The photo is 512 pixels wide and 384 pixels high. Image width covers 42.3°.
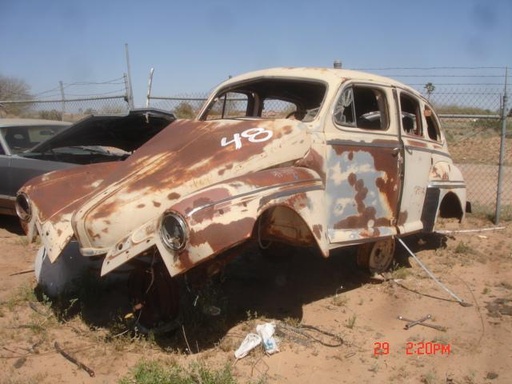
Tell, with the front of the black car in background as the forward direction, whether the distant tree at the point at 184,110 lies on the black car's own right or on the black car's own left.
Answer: on the black car's own left

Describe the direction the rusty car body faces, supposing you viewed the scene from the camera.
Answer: facing the viewer and to the left of the viewer

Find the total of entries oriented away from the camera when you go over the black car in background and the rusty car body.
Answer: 0

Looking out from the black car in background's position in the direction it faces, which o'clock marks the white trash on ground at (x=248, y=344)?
The white trash on ground is roughly at 1 o'clock from the black car in background.

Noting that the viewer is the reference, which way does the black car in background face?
facing the viewer and to the right of the viewer

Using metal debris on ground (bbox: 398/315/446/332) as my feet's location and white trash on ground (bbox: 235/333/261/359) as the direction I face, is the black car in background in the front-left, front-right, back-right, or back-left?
front-right

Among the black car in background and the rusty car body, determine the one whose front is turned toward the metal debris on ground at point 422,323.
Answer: the black car in background

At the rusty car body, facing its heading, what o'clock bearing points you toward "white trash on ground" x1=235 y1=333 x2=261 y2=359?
The white trash on ground is roughly at 11 o'clock from the rusty car body.
